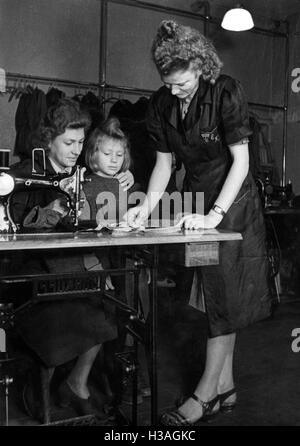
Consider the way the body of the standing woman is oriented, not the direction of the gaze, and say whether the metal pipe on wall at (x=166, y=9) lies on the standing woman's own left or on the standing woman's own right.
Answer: on the standing woman's own right

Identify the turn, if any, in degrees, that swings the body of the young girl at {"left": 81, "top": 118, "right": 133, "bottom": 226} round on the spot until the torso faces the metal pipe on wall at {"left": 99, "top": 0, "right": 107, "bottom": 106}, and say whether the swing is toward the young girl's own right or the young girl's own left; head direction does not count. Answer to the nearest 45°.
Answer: approximately 180°

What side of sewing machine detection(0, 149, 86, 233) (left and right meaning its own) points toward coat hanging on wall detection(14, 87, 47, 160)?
front

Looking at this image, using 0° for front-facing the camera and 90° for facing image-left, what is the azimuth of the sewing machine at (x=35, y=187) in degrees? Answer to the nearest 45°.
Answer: approximately 180°

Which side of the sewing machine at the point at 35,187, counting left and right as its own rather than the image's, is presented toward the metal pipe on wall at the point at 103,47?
front

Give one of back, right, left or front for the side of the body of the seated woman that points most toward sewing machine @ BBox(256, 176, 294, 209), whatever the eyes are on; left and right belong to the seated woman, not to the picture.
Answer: left

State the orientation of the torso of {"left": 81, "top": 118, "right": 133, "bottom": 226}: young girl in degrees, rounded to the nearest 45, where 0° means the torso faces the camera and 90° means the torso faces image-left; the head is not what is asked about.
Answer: approximately 0°

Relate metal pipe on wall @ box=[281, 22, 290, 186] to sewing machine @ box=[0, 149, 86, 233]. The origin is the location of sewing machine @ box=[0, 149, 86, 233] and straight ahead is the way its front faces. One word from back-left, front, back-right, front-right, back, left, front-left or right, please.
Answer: front-right

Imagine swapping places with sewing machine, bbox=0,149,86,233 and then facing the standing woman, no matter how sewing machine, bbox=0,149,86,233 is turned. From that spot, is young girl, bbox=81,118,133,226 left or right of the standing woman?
left

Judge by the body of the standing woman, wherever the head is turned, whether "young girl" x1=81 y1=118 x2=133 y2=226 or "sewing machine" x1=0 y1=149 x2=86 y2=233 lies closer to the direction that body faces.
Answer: the sewing machine

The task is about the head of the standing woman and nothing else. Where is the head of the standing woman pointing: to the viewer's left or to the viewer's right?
to the viewer's left

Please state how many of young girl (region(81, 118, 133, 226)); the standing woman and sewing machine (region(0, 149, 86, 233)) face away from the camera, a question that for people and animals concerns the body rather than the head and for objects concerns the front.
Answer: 1

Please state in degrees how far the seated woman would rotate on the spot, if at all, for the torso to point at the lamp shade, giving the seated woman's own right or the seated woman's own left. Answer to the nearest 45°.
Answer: approximately 90° to the seated woman's own left

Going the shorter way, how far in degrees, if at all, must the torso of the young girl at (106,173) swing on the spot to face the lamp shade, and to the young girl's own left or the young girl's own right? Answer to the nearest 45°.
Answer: approximately 135° to the young girl's own left

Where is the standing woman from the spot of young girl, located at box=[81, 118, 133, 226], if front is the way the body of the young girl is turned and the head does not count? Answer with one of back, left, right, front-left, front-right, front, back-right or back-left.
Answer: front-left

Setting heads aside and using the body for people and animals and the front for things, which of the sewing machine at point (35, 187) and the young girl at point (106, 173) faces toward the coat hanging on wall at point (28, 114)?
the sewing machine

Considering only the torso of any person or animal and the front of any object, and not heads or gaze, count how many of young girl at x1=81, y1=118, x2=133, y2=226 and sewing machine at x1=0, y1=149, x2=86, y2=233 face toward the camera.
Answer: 1

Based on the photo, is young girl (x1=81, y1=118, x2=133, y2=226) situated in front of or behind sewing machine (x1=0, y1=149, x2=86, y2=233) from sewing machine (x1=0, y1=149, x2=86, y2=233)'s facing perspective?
in front
